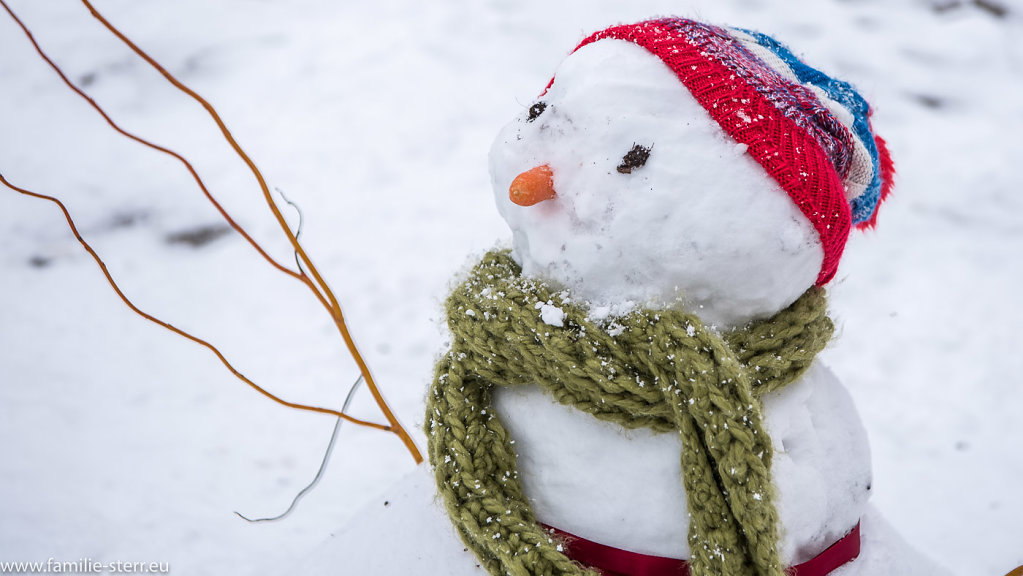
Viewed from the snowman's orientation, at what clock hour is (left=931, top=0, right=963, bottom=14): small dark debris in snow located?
The small dark debris in snow is roughly at 5 o'clock from the snowman.

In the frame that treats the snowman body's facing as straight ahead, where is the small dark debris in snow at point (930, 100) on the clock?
The small dark debris in snow is roughly at 5 o'clock from the snowman body.

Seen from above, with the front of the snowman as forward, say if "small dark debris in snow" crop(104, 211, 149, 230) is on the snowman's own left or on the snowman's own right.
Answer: on the snowman's own right

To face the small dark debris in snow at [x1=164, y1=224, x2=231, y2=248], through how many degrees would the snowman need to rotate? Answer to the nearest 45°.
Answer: approximately 90° to its right

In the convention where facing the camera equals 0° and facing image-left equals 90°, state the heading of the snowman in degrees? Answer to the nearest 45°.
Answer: approximately 45°

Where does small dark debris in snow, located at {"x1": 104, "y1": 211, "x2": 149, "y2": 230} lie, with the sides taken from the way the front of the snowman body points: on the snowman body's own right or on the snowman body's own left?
on the snowman body's own right

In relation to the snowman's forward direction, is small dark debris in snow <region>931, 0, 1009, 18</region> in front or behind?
behind

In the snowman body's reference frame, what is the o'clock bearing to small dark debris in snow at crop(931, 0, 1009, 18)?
The small dark debris in snow is roughly at 5 o'clock from the snowman body.

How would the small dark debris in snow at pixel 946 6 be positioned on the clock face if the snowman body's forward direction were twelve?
The small dark debris in snow is roughly at 5 o'clock from the snowman body.

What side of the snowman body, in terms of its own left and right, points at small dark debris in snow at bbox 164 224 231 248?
right
